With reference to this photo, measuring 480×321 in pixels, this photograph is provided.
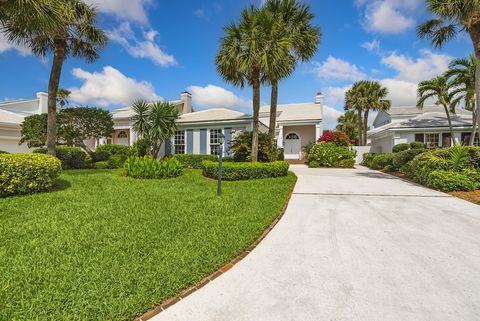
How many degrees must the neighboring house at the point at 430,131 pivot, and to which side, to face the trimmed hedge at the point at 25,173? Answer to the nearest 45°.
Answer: approximately 45° to its right

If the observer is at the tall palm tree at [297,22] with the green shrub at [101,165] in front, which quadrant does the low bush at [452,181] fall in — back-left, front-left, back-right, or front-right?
back-left

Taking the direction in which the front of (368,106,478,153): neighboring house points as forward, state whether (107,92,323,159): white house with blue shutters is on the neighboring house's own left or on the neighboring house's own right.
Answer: on the neighboring house's own right

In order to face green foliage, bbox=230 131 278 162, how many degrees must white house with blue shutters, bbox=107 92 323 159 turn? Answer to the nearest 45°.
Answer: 0° — it already faces it

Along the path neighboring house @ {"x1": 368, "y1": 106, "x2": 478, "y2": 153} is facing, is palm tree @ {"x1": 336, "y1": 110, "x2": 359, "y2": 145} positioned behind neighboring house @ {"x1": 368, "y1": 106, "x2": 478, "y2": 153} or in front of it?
behind

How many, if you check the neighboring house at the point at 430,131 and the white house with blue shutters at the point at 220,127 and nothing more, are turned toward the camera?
2

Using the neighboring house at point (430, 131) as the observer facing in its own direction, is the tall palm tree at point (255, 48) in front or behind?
in front

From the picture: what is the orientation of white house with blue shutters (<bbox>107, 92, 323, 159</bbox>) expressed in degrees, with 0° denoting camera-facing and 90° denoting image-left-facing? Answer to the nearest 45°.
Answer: approximately 0°

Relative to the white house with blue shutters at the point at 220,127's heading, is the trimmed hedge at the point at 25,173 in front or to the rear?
in front

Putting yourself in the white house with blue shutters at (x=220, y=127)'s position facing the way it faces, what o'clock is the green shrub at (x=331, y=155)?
The green shrub is roughly at 10 o'clock from the white house with blue shutters.
